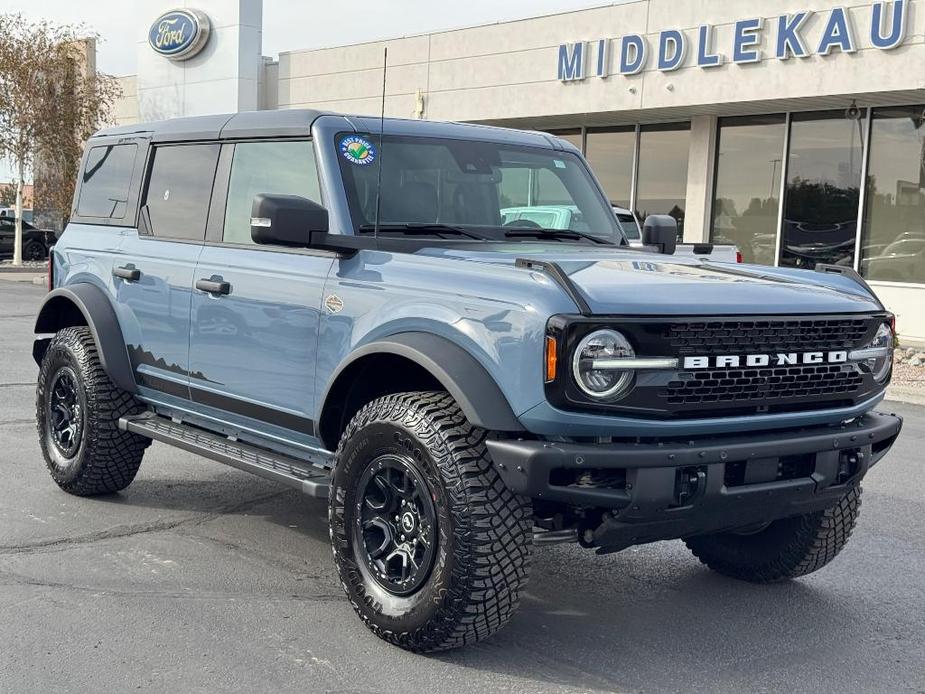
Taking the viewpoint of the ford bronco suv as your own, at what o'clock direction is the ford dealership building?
The ford dealership building is roughly at 8 o'clock from the ford bronco suv.

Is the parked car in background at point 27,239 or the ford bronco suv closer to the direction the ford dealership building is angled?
the ford bronco suv

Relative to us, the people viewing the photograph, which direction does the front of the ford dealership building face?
facing the viewer and to the left of the viewer

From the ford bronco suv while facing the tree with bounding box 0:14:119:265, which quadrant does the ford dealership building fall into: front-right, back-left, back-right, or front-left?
front-right

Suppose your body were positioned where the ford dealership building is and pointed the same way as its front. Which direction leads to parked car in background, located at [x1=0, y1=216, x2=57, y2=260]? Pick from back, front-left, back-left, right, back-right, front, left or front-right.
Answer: right

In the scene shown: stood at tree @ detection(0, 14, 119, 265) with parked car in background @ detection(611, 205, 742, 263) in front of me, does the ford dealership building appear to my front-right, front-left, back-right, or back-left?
front-left

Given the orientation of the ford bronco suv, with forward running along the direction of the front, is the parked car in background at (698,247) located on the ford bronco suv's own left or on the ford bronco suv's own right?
on the ford bronco suv's own left

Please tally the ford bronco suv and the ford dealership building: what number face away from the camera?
0

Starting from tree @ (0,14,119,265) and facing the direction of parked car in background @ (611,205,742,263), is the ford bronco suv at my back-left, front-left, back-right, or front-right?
front-right

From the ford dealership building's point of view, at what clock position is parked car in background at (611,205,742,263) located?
The parked car in background is roughly at 11 o'clock from the ford dealership building.

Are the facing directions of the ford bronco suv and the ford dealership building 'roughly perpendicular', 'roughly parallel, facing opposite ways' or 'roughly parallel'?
roughly perpendicular

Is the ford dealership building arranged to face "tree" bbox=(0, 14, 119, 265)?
no

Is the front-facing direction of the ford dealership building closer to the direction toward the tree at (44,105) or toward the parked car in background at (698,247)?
the parked car in background

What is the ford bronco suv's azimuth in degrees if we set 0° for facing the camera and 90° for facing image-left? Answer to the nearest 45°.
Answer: approximately 315°

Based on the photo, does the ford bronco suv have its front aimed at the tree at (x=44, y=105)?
no

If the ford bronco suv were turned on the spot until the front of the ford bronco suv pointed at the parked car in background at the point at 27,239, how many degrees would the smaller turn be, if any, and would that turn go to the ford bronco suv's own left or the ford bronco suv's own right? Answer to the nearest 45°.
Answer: approximately 180°
